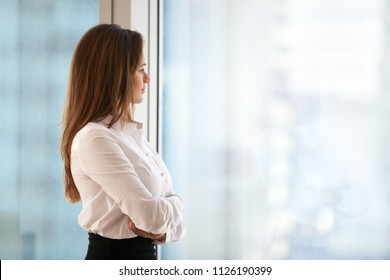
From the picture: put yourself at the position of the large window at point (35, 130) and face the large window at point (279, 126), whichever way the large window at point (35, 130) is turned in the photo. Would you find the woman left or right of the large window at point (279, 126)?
right

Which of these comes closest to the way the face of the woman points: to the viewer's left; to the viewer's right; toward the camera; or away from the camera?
to the viewer's right

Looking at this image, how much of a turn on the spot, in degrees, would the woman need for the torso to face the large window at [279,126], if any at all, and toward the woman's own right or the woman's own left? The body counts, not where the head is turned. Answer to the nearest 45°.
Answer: approximately 45° to the woman's own left

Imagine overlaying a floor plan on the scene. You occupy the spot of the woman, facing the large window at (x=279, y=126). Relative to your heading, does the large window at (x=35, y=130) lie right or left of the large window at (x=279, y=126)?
left

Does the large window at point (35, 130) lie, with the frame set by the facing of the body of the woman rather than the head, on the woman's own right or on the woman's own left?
on the woman's own left

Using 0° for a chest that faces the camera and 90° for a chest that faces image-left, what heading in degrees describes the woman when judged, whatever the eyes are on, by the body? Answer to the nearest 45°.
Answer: approximately 270°
